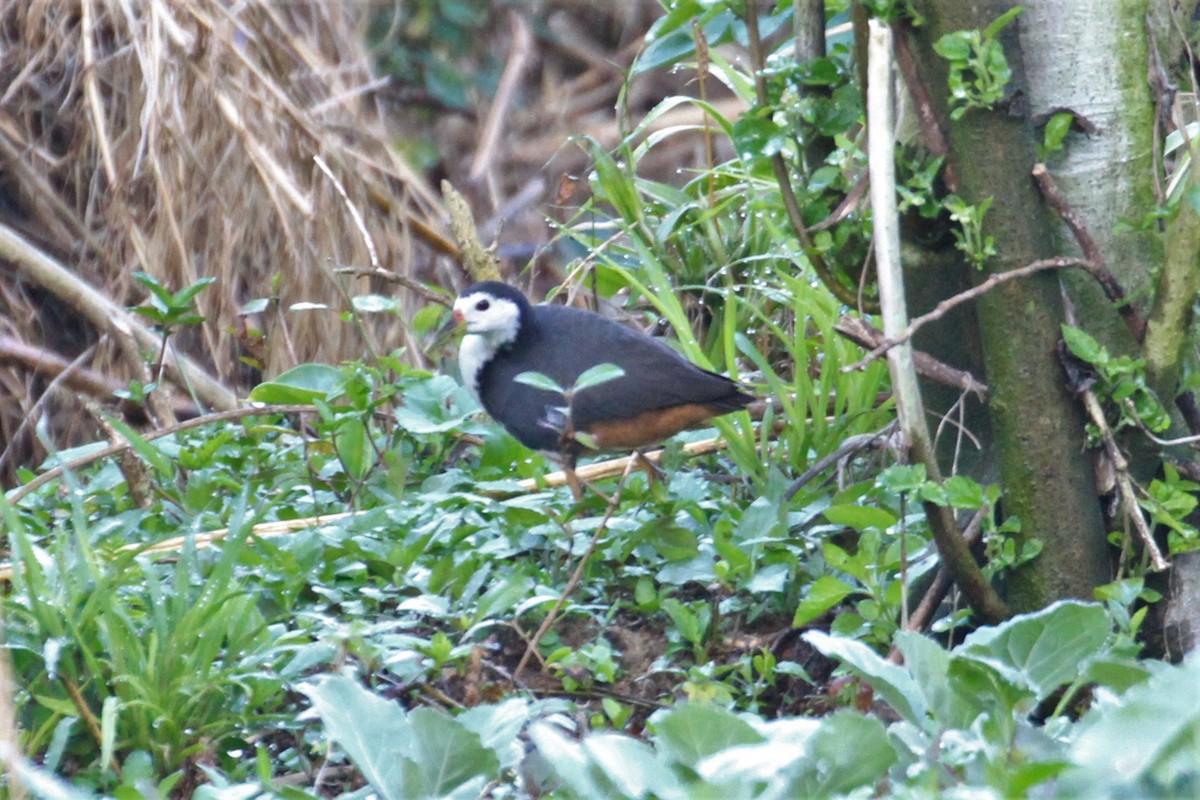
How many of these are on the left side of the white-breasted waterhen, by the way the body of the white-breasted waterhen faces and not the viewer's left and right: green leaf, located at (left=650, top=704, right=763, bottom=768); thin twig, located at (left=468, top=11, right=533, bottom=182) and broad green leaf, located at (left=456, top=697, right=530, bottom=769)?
2

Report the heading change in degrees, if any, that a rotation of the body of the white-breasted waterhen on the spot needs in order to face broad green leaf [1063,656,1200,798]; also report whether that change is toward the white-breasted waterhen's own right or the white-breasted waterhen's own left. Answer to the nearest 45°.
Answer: approximately 90° to the white-breasted waterhen's own left

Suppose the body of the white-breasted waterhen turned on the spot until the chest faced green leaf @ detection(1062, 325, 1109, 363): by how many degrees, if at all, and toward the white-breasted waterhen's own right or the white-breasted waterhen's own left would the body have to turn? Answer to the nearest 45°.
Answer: approximately 135° to the white-breasted waterhen's own left

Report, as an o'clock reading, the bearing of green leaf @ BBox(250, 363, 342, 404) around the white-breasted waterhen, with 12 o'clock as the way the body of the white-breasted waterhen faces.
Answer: The green leaf is roughly at 12 o'clock from the white-breasted waterhen.

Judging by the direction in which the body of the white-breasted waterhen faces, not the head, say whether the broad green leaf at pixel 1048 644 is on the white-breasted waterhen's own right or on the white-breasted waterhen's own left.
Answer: on the white-breasted waterhen's own left

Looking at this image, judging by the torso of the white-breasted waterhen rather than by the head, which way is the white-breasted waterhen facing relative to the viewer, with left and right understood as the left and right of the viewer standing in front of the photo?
facing to the left of the viewer

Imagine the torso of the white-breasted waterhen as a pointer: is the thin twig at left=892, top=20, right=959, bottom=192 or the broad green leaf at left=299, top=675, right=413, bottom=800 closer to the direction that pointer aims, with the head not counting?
the broad green leaf

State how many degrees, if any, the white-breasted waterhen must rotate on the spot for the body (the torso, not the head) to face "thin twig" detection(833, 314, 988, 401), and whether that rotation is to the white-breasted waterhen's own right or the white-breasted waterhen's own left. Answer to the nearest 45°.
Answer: approximately 135° to the white-breasted waterhen's own left

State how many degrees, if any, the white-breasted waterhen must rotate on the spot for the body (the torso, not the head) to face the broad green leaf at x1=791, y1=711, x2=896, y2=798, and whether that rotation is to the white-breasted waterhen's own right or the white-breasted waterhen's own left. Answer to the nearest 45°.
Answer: approximately 90° to the white-breasted waterhen's own left

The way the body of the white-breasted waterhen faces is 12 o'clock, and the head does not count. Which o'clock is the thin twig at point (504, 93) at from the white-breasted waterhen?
The thin twig is roughly at 3 o'clock from the white-breasted waterhen.

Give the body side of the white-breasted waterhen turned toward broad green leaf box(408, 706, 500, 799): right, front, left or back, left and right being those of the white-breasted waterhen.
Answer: left

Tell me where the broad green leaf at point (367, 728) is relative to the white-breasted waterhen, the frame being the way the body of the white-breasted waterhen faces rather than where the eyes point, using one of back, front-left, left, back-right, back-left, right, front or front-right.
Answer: left

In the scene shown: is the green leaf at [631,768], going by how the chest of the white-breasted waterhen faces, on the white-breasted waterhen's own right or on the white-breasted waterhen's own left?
on the white-breasted waterhen's own left
